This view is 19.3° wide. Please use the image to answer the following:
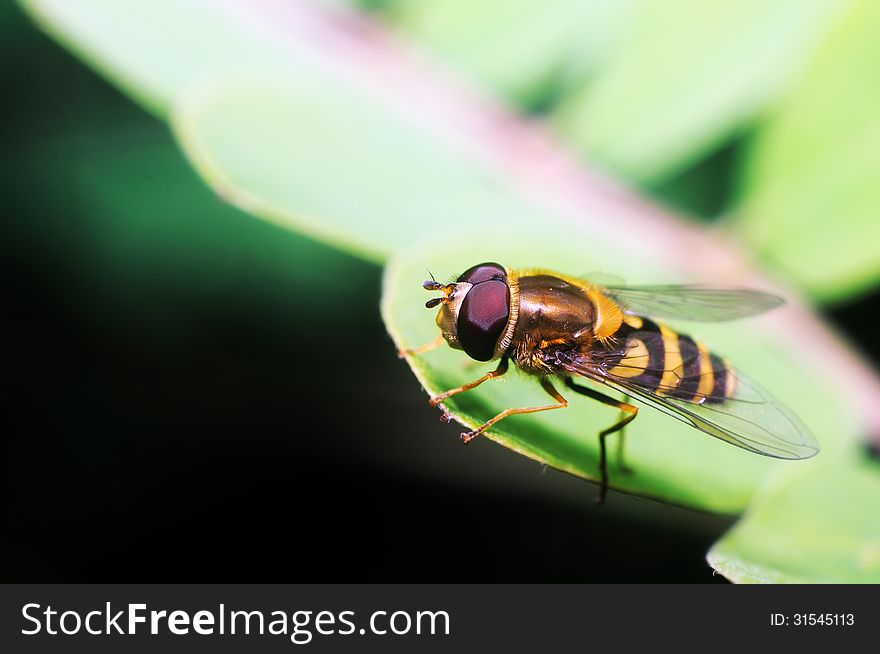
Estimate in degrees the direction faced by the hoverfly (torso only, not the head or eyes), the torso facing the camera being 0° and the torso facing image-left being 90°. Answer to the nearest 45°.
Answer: approximately 90°
